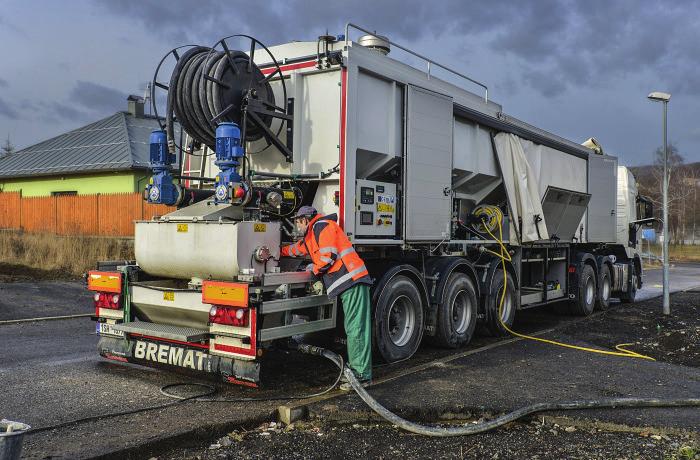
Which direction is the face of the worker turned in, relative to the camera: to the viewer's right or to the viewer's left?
to the viewer's left

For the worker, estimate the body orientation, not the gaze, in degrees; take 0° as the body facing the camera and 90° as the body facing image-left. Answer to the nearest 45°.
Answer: approximately 90°

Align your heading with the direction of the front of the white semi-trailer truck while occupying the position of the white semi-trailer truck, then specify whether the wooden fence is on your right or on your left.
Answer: on your left

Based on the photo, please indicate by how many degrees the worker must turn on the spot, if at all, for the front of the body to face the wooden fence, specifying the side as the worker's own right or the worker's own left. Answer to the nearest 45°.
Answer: approximately 45° to the worker's own right

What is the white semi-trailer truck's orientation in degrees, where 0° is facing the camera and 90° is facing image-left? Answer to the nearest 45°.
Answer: approximately 225°

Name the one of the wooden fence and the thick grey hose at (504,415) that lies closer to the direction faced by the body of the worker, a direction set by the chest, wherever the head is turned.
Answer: the wooden fence
